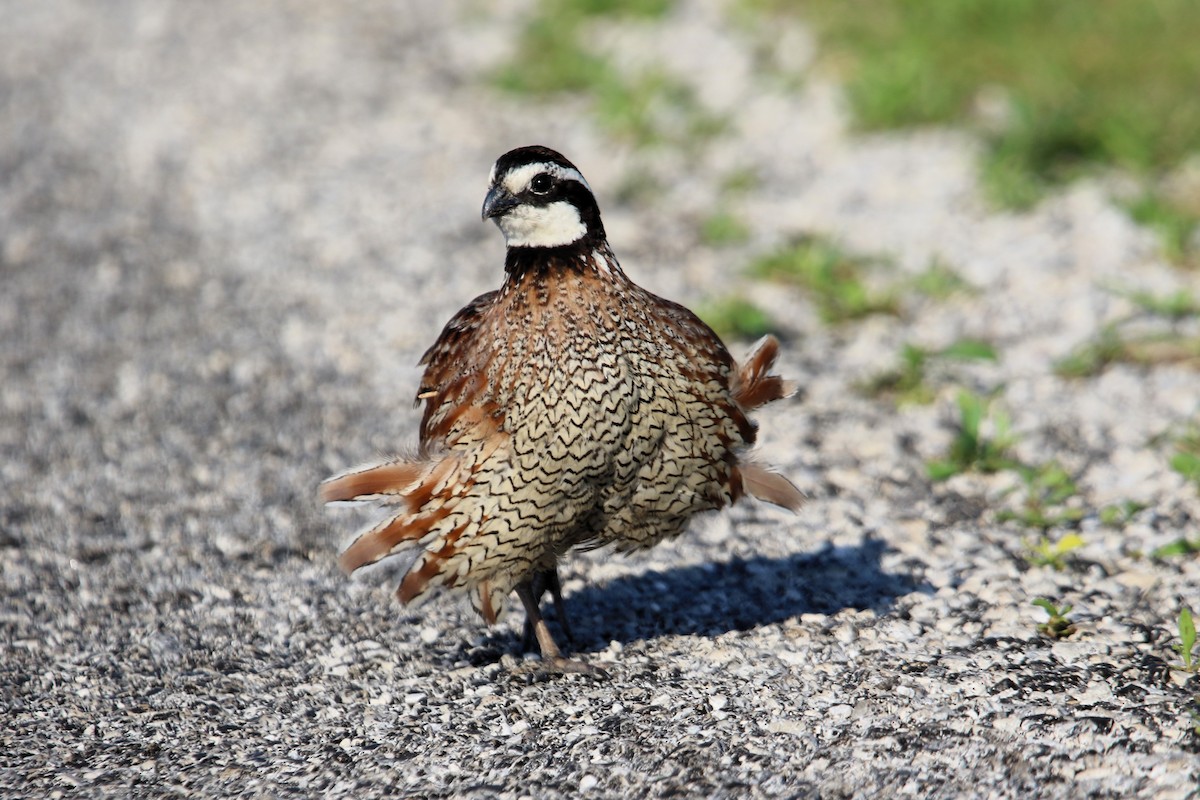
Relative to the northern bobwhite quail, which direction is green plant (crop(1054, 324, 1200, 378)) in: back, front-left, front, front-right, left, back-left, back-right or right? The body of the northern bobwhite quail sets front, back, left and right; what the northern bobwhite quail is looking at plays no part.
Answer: back-left

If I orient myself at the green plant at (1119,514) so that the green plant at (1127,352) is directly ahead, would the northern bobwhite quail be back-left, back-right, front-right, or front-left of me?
back-left

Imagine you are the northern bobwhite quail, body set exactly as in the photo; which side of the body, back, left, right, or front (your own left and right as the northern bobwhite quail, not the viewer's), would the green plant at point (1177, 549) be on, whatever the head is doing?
left

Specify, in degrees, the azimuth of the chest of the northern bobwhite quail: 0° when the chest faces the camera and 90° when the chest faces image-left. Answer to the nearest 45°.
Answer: approximately 0°

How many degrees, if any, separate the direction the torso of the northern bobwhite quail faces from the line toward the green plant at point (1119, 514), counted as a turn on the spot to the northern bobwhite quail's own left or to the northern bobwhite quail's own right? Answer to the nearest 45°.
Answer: approximately 135° to the northern bobwhite quail's own left

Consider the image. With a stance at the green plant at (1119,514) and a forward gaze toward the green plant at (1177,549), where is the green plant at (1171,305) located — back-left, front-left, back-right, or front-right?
back-left

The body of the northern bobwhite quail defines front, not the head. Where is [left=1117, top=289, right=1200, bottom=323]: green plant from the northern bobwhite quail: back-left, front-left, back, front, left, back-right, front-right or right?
back-left
